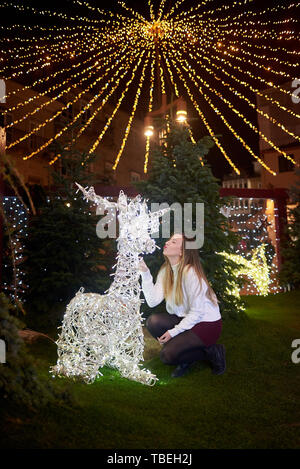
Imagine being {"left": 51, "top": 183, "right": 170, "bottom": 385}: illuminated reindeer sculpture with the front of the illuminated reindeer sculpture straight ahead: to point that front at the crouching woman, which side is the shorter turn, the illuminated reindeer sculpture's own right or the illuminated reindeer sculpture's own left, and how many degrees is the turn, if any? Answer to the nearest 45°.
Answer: approximately 45° to the illuminated reindeer sculpture's own left

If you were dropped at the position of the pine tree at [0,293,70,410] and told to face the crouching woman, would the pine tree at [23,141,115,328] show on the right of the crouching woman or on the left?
left

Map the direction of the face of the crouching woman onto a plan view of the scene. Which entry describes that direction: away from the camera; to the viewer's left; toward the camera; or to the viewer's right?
to the viewer's left

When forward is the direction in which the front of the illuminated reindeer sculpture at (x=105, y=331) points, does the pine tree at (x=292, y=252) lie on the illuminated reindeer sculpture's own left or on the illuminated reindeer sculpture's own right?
on the illuminated reindeer sculpture's own left

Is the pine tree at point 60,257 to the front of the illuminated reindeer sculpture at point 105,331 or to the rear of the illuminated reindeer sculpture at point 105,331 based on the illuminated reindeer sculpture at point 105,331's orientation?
to the rear
